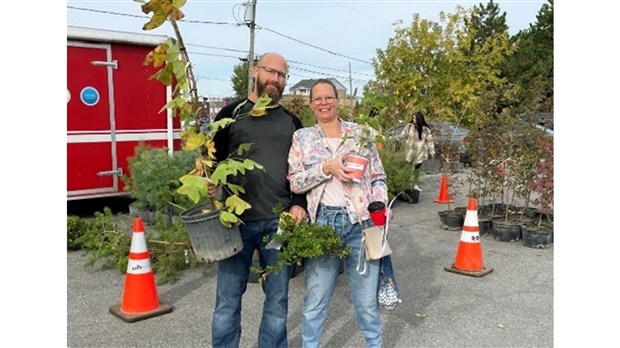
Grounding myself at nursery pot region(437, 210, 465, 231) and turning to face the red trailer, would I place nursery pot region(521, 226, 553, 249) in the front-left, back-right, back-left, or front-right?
back-left

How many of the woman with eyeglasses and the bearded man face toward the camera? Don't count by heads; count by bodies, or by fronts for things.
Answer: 2

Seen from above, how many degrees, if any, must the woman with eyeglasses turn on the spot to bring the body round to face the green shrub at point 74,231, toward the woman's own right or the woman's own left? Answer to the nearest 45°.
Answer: approximately 135° to the woman's own right

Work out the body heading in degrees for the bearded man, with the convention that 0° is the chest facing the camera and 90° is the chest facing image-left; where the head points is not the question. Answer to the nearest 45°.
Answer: approximately 0°

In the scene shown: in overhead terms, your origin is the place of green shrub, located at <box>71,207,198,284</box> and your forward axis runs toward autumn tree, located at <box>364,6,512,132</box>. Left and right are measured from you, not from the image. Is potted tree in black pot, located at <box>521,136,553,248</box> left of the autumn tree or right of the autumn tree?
right
